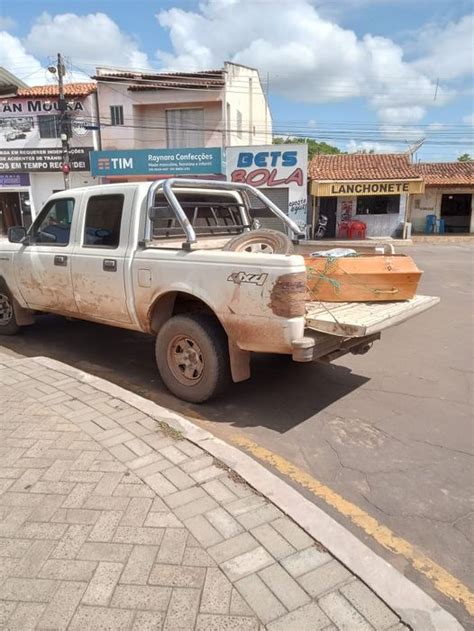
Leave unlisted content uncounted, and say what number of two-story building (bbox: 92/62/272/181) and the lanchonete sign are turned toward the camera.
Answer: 2

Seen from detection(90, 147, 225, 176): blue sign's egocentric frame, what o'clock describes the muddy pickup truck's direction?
The muddy pickup truck is roughly at 12 o'clock from the blue sign.

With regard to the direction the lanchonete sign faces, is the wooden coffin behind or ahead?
ahead

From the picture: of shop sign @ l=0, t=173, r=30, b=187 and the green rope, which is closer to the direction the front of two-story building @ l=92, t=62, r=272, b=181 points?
the green rope

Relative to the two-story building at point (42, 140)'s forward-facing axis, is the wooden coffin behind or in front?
in front

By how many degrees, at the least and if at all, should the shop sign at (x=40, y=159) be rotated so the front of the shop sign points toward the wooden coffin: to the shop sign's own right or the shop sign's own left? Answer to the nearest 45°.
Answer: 0° — it already faces it

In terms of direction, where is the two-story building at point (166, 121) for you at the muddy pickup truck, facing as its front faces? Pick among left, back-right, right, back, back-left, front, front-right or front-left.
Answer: front-right

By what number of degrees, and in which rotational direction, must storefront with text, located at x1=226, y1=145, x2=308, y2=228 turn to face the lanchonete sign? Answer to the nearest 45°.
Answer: approximately 90° to its left

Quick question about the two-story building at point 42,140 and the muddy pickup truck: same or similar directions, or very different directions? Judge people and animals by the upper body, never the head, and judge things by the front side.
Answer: very different directions

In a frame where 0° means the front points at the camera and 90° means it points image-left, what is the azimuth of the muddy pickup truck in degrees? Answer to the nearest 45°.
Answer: approximately 135°

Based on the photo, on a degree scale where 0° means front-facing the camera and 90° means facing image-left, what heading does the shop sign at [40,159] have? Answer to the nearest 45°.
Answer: approximately 0°

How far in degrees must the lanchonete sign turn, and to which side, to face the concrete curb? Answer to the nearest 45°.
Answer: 0° — it already faces it

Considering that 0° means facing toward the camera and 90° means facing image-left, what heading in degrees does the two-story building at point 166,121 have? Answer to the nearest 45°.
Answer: approximately 0°
